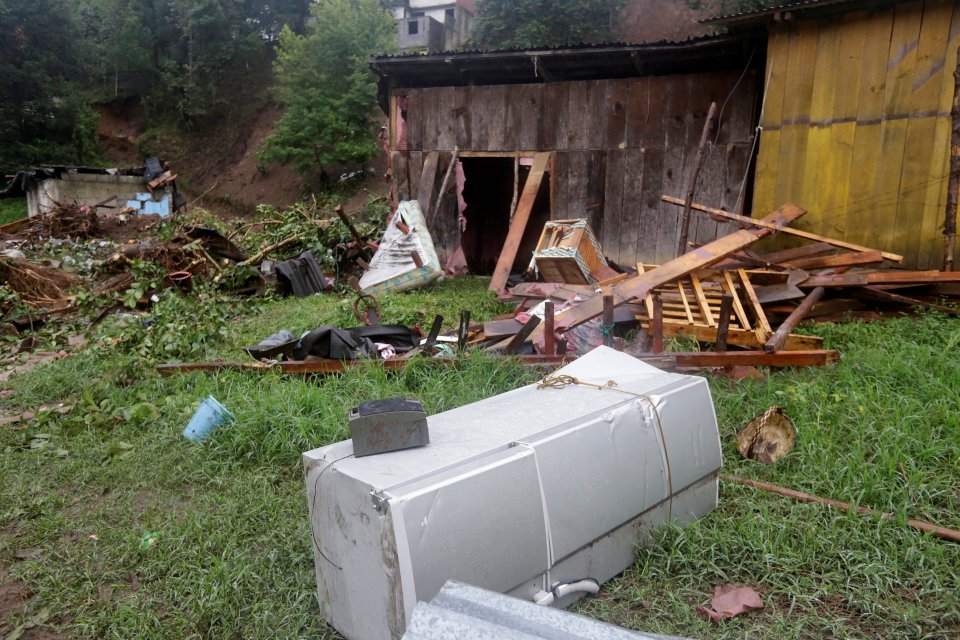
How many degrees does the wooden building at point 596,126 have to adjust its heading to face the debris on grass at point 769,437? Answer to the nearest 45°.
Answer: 0° — it already faces it

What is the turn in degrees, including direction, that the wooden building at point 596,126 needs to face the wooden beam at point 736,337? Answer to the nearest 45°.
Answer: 0° — it already faces it

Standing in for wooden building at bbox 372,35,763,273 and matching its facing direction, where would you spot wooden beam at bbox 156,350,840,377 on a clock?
The wooden beam is roughly at 12 o'clock from the wooden building.

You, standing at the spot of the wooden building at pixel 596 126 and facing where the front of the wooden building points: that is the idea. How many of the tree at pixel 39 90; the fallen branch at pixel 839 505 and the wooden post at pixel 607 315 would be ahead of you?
2

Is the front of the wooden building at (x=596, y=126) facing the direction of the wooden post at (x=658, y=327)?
yes

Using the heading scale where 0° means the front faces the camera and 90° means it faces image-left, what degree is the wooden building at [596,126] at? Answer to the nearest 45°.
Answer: approximately 0°

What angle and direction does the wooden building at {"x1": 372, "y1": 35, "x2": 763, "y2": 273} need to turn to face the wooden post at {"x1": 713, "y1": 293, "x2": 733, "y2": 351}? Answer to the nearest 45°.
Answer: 0° — it already faces it

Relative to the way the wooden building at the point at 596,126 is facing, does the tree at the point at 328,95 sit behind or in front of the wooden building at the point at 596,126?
behind

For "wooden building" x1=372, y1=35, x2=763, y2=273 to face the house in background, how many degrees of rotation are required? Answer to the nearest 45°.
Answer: approximately 180°

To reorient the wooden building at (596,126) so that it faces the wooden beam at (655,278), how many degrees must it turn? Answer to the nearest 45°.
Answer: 0° — it already faces it

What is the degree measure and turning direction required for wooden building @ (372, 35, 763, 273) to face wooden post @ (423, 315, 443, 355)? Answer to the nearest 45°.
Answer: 0° — it already faces it

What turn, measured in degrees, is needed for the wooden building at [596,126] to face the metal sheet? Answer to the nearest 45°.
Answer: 0° — it already faces it
